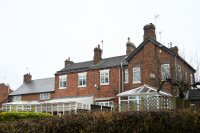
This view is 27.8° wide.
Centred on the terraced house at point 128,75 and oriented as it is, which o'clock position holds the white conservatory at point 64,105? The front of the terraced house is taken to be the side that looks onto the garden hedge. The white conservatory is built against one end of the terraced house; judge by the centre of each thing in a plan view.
The white conservatory is roughly at 2 o'clock from the terraced house.

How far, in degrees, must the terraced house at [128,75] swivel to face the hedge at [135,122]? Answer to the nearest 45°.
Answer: approximately 45° to its left

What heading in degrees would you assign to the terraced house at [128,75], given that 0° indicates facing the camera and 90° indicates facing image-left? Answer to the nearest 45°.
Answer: approximately 45°
